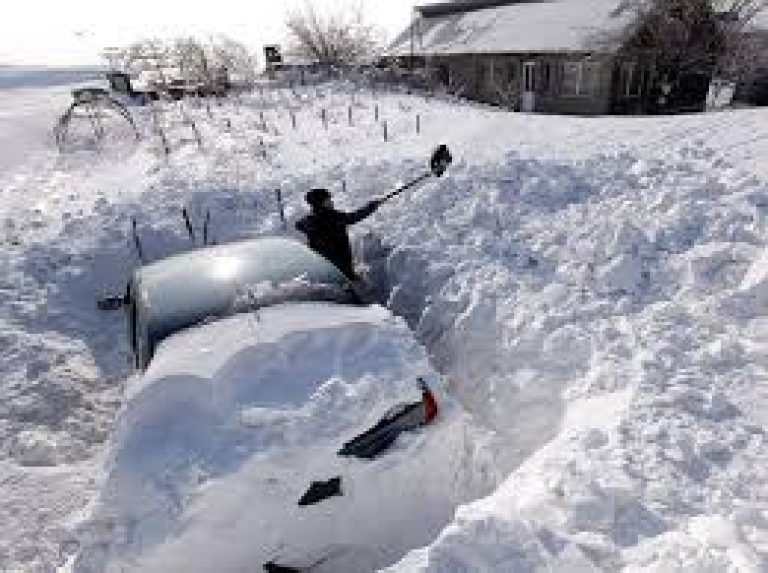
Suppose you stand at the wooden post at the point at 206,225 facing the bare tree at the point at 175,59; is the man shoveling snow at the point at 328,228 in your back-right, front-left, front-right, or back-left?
back-right

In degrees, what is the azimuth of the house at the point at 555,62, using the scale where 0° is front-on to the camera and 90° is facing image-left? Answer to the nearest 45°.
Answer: approximately 0°

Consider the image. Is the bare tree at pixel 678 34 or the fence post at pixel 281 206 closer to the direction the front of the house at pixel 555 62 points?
the fence post

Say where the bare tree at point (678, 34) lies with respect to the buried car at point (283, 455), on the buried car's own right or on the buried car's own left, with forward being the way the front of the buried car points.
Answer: on the buried car's own left

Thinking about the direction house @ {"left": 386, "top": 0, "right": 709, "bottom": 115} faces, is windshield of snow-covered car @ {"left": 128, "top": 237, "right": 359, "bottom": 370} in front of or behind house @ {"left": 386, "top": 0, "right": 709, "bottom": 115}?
in front

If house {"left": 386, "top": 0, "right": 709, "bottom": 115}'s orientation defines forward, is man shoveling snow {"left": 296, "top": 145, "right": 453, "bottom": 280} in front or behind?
in front

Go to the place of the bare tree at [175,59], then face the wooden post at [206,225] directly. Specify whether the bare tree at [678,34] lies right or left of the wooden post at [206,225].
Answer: left

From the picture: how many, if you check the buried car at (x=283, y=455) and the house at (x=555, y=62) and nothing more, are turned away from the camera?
0

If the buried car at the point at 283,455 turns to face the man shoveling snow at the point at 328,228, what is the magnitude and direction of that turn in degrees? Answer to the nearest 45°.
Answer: approximately 135° to its left
